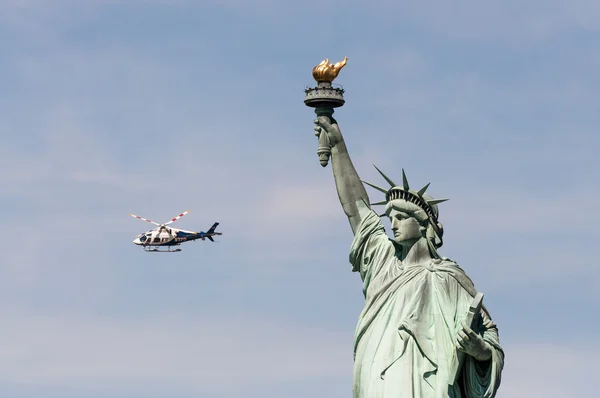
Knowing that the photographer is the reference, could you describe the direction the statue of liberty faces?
facing the viewer and to the left of the viewer
